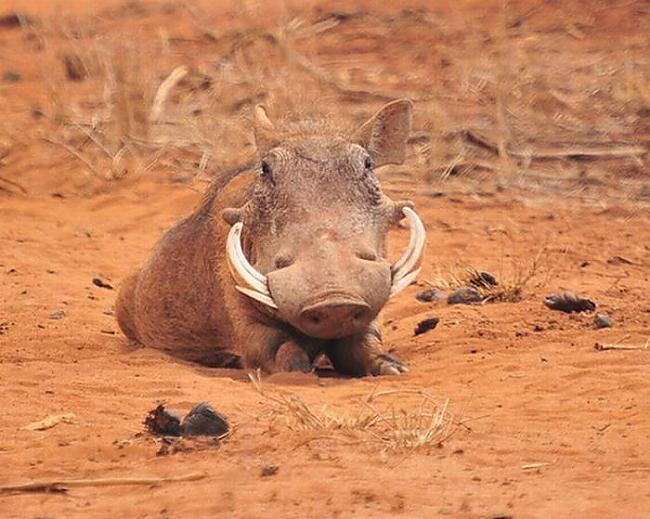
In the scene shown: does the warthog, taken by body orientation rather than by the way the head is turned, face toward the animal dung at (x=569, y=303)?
no

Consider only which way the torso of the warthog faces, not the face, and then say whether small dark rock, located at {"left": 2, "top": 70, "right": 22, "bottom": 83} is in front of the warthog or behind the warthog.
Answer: behind

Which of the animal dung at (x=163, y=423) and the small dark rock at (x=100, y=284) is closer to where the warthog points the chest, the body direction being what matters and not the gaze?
the animal dung

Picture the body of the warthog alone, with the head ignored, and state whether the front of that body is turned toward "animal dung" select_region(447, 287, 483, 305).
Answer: no

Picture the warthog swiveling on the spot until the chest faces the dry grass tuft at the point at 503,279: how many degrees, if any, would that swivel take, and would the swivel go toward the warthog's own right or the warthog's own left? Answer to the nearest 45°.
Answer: approximately 90° to the warthog's own left

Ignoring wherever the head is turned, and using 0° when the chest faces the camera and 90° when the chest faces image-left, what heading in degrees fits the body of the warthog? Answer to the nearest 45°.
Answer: approximately 315°

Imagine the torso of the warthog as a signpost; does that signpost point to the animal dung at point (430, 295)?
no

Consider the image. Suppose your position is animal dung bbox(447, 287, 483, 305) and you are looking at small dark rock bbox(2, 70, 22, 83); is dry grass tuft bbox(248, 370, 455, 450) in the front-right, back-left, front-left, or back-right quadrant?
back-left

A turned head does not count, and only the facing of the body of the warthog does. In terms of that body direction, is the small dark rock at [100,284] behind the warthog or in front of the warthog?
behind

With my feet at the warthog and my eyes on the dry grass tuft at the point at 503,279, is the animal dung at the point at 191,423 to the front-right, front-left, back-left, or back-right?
back-right

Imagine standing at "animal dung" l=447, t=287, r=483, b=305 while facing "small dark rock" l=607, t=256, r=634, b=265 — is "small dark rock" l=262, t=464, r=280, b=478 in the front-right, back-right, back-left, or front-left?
back-right

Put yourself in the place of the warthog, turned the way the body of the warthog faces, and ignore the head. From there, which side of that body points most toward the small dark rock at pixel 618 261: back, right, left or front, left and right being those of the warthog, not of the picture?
left

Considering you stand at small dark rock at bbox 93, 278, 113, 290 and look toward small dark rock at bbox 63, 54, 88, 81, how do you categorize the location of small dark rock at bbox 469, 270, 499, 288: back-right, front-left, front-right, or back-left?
back-right

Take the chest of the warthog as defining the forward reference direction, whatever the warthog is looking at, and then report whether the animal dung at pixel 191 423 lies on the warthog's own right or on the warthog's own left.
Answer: on the warthog's own right

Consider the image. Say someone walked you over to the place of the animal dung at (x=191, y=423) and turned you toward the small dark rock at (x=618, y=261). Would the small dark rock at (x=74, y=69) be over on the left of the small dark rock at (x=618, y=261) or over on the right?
left
